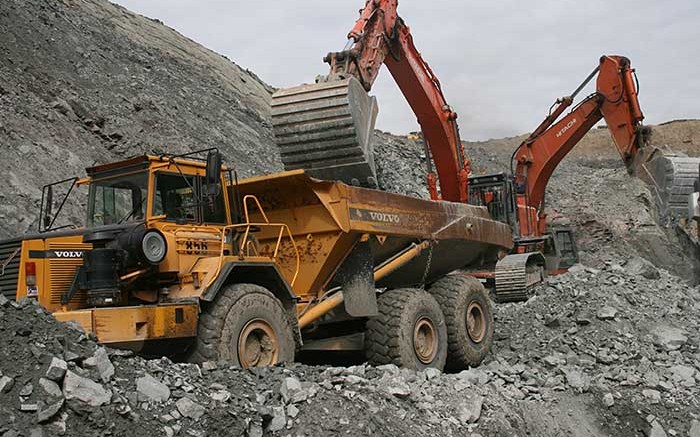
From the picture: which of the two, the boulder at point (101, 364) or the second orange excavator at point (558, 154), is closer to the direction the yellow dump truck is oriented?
the boulder

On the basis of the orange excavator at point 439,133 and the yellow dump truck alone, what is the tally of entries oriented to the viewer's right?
0

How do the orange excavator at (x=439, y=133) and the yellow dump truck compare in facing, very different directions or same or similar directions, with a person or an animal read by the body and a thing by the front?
same or similar directions

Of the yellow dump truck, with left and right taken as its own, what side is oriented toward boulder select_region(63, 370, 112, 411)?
front

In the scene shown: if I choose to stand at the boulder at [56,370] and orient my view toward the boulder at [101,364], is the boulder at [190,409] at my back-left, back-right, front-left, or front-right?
front-right

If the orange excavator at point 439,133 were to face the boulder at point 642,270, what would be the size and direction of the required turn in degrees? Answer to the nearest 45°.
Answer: approximately 180°

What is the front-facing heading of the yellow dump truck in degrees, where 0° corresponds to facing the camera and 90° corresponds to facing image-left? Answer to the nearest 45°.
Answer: approximately 45°

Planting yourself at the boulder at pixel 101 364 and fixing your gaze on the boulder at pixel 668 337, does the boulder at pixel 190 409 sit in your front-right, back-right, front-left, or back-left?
front-right

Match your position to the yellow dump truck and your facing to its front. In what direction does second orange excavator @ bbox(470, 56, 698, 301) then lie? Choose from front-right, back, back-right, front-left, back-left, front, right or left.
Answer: back

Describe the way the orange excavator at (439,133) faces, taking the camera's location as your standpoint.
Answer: facing the viewer and to the left of the viewer

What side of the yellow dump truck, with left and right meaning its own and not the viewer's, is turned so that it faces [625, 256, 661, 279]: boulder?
back
